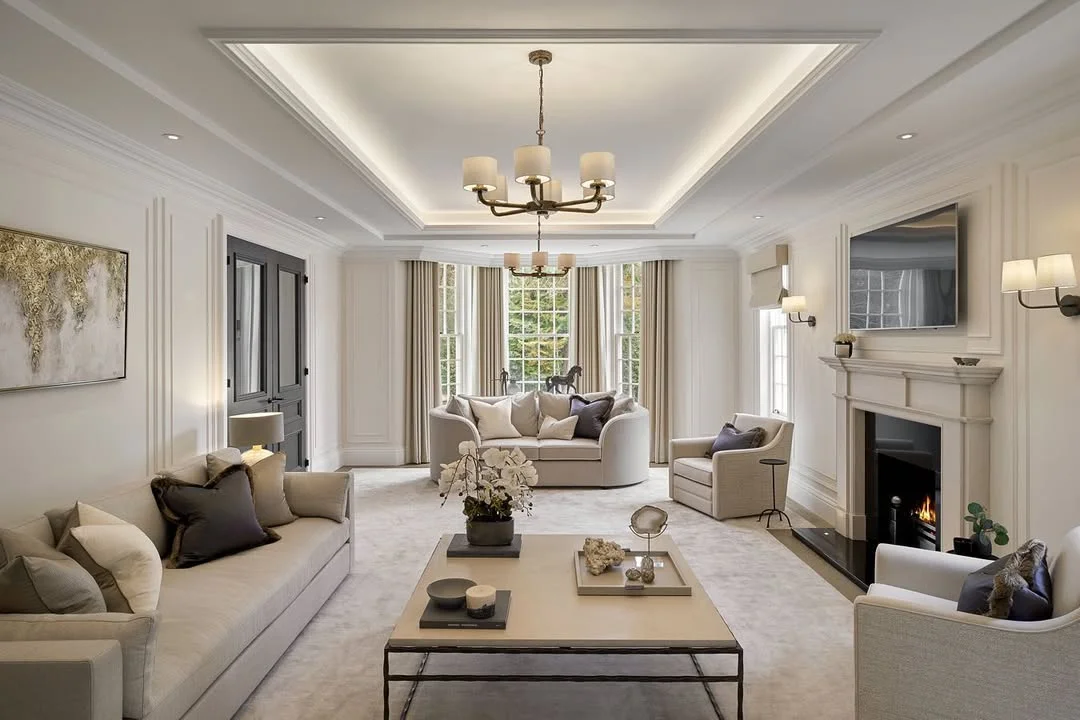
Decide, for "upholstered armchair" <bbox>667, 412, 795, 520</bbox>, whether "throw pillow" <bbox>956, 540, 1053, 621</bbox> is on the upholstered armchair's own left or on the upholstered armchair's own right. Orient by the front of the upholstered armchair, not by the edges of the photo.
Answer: on the upholstered armchair's own left

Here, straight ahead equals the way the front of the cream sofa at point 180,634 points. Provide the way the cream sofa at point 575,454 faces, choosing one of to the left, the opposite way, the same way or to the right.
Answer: to the right

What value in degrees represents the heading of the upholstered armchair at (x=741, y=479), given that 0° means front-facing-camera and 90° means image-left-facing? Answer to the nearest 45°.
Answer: approximately 45°

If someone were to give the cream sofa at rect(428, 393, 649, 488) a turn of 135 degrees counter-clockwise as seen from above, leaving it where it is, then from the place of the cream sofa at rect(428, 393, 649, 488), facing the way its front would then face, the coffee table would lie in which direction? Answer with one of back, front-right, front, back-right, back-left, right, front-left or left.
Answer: back-right

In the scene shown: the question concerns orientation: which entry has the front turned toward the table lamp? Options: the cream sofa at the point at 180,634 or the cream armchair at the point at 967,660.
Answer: the cream armchair at the point at 967,660

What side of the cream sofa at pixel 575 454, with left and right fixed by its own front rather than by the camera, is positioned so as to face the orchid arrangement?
front

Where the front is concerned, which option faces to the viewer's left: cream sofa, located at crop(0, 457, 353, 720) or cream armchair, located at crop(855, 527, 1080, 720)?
cream armchair, located at crop(855, 527, 1080, 720)

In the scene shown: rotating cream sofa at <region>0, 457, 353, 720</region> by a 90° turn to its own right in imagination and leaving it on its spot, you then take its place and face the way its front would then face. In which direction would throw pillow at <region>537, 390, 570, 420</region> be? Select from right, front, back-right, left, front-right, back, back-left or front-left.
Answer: back

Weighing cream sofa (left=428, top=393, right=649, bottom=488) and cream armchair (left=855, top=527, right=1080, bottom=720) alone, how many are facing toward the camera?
1

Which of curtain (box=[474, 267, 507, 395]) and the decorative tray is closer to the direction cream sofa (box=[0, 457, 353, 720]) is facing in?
the decorative tray

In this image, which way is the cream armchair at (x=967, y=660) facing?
to the viewer's left

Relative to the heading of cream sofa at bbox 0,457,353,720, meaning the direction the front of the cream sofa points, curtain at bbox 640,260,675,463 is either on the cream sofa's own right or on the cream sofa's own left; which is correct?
on the cream sofa's own left

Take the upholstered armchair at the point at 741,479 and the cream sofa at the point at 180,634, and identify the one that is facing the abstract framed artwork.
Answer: the upholstered armchair

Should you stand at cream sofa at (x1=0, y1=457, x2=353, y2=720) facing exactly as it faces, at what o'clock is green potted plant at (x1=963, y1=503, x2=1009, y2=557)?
The green potted plant is roughly at 11 o'clock from the cream sofa.

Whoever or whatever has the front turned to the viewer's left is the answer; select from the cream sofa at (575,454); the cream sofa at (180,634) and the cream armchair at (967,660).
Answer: the cream armchair at (967,660)

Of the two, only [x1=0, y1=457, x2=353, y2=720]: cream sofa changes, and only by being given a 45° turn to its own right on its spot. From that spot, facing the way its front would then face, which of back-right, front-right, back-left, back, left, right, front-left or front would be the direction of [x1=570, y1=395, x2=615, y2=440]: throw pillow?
back-left

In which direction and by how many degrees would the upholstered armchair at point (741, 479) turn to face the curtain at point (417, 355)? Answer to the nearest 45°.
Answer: approximately 45° to its right

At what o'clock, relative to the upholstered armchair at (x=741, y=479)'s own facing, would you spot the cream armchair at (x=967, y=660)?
The cream armchair is roughly at 10 o'clock from the upholstered armchair.
